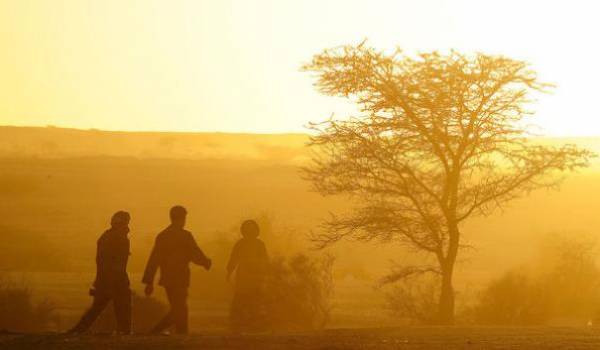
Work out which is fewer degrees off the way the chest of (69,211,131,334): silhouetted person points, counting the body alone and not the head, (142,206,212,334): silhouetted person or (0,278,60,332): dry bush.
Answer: the silhouetted person

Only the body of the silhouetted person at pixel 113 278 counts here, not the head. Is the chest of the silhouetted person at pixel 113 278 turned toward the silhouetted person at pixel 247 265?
yes

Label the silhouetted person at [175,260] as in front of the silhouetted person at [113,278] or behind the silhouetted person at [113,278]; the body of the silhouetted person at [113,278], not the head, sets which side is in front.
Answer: in front

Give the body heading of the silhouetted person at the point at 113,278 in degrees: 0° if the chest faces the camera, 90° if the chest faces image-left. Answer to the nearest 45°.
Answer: approximately 270°

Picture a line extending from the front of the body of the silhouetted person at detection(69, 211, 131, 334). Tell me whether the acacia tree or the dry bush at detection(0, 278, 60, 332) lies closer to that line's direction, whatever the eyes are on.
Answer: the acacia tree

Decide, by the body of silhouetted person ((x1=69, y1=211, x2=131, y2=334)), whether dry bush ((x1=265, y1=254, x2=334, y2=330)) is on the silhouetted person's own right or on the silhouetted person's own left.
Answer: on the silhouetted person's own left

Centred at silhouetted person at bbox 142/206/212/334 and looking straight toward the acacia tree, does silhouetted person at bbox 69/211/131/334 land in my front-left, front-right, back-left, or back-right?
back-left
